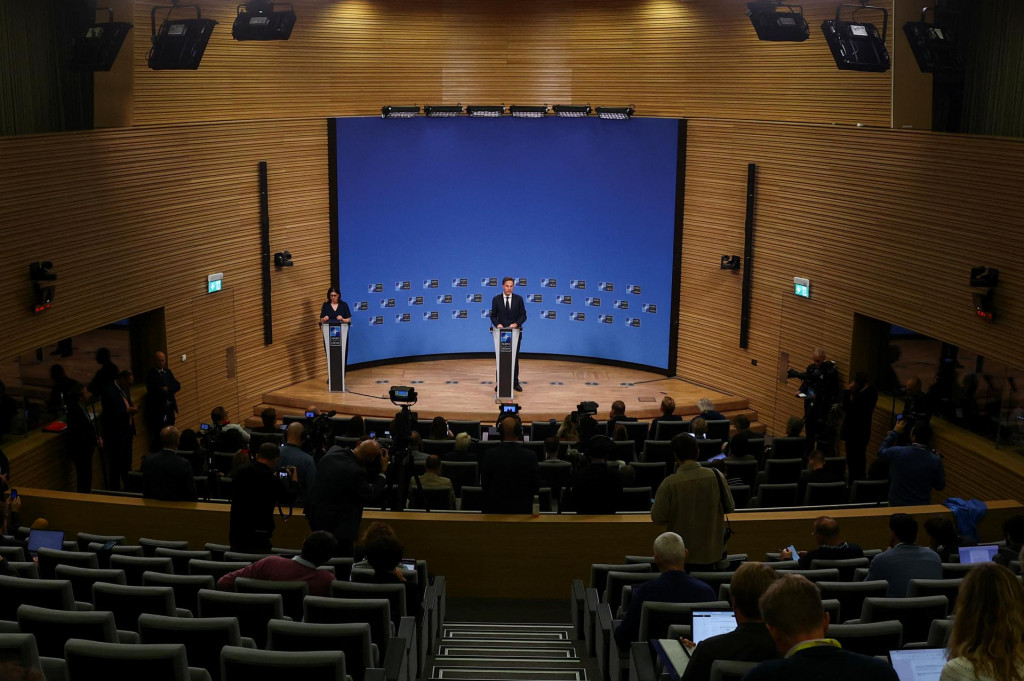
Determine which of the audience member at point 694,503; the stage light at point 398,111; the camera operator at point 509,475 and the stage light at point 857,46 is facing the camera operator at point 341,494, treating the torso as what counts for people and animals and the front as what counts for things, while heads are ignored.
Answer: the stage light at point 398,111

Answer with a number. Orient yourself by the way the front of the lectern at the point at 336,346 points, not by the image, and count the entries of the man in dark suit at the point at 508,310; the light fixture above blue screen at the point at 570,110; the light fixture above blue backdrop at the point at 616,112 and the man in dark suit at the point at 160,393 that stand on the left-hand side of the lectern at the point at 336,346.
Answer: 3

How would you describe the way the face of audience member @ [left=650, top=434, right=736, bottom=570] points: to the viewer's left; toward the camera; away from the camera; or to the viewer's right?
away from the camera

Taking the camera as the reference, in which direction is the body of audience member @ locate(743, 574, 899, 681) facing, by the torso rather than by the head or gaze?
away from the camera

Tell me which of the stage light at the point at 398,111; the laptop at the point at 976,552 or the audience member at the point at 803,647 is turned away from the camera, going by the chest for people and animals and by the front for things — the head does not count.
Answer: the audience member

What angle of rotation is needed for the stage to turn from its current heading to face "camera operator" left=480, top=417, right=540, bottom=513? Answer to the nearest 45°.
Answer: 0° — it already faces them

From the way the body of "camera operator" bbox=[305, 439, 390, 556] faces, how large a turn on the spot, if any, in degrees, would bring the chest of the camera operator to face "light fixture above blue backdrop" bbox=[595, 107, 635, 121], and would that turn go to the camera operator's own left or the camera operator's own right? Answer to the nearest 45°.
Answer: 0° — they already face it

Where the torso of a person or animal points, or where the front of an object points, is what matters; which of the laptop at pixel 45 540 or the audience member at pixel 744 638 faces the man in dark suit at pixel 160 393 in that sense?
the audience member

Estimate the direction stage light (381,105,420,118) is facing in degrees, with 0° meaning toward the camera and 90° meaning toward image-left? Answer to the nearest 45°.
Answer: approximately 0°

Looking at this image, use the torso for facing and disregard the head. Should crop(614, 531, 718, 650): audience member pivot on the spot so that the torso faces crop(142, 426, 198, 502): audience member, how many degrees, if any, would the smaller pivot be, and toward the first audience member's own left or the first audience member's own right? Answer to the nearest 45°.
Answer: approximately 45° to the first audience member's own left

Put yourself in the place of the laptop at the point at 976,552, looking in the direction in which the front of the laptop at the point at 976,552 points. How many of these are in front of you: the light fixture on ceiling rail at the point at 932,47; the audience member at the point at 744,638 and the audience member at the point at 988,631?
2

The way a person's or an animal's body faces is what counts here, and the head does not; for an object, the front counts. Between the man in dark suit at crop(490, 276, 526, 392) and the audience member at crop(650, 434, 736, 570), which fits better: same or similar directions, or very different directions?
very different directions

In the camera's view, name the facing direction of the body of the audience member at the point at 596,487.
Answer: away from the camera

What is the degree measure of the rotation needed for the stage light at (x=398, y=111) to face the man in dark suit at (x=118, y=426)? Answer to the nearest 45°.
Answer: approximately 45° to its right

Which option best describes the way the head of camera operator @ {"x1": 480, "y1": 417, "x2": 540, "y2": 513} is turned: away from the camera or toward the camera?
away from the camera
